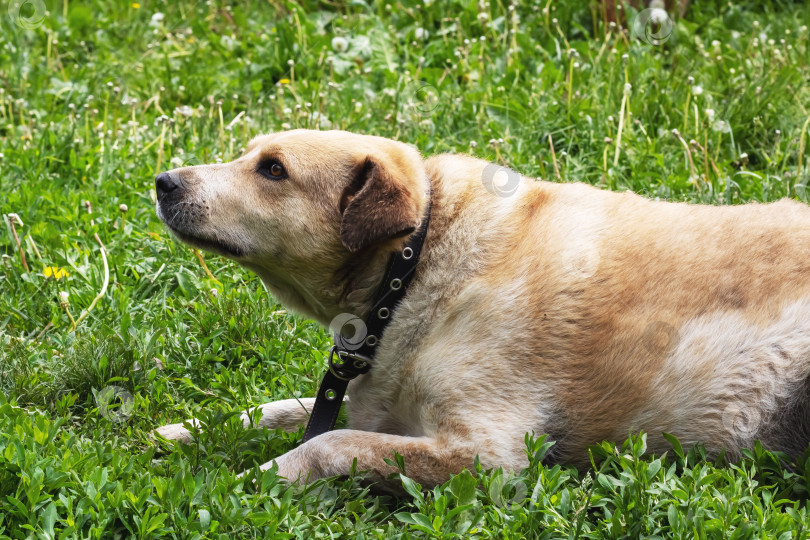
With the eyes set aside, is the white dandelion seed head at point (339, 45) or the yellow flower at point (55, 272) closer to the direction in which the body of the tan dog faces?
the yellow flower

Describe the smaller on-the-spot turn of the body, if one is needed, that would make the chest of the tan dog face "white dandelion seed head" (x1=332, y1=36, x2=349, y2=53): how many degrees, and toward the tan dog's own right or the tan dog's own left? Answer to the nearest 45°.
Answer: approximately 90° to the tan dog's own right

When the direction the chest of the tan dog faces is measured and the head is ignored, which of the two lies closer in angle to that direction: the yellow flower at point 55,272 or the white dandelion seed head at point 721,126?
the yellow flower

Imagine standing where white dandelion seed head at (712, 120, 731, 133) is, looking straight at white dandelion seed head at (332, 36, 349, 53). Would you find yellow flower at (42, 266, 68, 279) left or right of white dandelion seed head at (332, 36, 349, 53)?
left

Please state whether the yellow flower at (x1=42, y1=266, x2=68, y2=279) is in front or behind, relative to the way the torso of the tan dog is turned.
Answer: in front

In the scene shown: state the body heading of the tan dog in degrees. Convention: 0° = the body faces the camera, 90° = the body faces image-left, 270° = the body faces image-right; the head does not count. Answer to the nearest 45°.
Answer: approximately 90°

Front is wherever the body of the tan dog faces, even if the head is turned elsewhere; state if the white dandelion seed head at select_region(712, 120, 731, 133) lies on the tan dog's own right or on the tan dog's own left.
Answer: on the tan dog's own right

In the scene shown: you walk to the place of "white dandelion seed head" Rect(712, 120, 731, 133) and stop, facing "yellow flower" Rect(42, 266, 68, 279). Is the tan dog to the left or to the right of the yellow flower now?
left

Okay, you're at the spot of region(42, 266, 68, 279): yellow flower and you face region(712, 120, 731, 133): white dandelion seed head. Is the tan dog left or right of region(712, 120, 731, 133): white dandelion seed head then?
right
